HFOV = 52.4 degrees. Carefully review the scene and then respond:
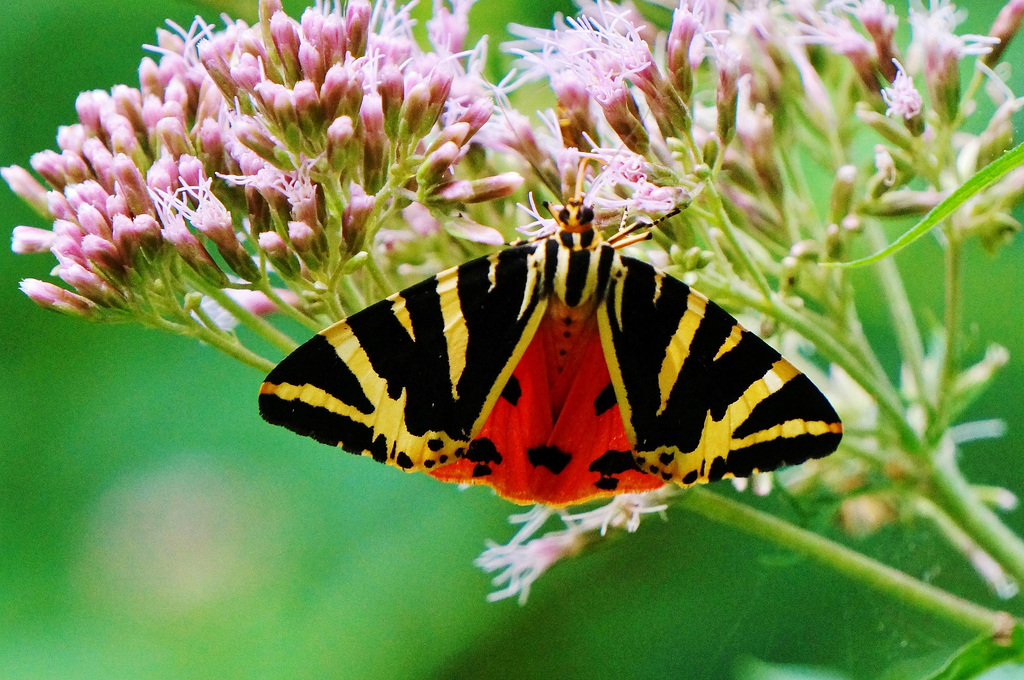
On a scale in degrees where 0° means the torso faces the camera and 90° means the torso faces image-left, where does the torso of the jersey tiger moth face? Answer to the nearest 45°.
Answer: approximately 180°
